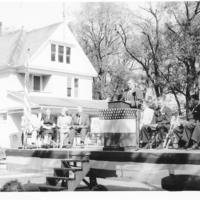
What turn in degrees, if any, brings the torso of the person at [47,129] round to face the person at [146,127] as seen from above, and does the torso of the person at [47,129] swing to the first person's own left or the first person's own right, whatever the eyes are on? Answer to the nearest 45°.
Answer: approximately 45° to the first person's own left

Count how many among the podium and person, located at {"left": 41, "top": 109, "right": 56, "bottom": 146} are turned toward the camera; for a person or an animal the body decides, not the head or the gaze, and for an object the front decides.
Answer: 2

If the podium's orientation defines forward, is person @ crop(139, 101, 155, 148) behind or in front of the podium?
behind

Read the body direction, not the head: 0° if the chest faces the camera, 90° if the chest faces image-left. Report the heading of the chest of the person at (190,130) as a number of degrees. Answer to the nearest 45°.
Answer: approximately 45°

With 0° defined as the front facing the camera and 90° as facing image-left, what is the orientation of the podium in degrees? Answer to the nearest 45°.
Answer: approximately 0°

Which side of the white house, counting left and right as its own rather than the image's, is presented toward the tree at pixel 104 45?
left

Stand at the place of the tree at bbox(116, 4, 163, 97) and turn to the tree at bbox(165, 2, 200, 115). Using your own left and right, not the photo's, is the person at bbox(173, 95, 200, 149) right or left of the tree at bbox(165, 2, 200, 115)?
right

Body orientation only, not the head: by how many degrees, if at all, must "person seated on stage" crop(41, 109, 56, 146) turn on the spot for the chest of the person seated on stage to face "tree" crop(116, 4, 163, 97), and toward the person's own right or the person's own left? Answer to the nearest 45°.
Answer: approximately 135° to the person's own left

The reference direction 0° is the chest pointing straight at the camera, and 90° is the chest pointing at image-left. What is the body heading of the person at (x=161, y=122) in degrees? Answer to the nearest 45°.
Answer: approximately 45°
